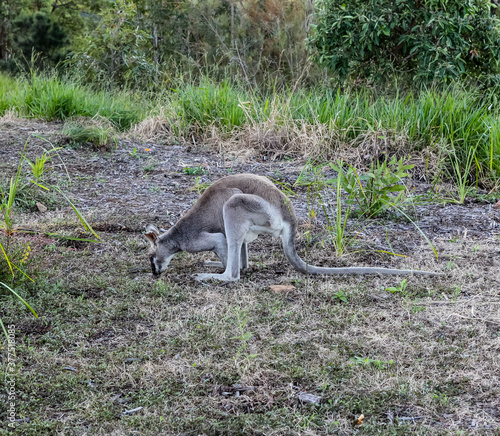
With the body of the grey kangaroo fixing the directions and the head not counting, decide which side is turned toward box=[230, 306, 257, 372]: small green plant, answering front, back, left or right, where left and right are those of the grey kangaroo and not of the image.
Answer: left

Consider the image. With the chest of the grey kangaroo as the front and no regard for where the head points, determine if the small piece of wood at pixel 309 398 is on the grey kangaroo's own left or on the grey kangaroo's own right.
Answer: on the grey kangaroo's own left

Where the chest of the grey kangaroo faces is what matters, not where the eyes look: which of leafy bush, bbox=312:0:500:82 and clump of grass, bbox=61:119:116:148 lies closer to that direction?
the clump of grass

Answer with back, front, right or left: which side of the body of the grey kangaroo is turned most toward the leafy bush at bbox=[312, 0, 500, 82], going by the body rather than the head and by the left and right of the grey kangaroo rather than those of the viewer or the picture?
right

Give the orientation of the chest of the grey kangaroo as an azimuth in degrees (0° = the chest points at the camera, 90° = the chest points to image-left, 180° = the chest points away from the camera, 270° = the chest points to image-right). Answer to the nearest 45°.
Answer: approximately 90°

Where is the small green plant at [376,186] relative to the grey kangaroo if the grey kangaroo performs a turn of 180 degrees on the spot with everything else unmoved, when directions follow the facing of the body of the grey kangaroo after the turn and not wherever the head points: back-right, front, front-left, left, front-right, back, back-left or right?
front-left

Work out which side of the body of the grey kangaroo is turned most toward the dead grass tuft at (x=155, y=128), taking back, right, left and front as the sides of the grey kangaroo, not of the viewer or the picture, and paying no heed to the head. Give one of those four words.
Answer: right

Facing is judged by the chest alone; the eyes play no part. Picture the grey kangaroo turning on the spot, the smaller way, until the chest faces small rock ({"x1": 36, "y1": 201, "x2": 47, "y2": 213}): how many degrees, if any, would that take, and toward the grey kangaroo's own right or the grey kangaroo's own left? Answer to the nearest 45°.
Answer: approximately 45° to the grey kangaroo's own right

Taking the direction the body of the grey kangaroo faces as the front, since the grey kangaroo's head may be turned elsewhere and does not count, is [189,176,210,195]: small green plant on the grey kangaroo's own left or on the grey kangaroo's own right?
on the grey kangaroo's own right
